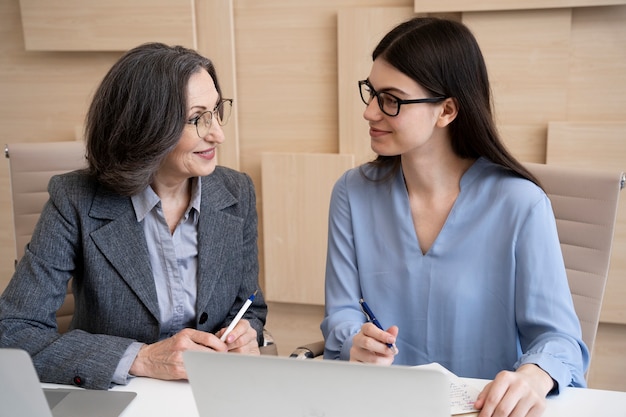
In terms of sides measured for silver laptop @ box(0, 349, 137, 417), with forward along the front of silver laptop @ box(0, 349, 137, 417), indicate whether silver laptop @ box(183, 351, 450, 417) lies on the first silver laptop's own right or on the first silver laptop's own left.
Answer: on the first silver laptop's own right

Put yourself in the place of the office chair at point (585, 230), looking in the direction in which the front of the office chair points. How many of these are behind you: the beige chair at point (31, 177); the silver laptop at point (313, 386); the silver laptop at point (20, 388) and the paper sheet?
0

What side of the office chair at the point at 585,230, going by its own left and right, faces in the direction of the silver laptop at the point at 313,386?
front

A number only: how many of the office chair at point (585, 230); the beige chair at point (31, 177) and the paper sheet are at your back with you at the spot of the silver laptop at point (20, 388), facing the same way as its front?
0

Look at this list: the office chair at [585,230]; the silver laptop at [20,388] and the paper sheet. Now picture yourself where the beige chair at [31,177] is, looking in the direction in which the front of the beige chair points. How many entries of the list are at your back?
0

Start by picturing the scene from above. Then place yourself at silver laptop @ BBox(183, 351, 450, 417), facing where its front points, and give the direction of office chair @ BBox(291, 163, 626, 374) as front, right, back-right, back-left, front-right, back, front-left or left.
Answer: front-right

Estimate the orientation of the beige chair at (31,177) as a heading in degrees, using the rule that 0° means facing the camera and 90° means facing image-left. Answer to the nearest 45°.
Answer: approximately 315°

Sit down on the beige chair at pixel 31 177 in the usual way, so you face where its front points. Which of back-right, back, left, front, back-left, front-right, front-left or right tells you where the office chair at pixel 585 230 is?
front

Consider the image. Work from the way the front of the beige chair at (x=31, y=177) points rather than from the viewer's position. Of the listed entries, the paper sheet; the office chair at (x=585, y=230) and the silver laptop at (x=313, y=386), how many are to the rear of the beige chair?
0

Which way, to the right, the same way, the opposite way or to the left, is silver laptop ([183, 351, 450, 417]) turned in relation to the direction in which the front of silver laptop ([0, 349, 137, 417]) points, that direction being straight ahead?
the same way

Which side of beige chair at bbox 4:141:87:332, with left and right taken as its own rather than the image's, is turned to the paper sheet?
front

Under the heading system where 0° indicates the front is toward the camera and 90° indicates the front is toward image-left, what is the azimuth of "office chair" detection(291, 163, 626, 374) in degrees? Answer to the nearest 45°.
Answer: approximately 45°

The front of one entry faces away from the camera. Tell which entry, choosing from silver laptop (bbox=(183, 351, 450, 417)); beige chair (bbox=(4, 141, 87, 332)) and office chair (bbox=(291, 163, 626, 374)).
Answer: the silver laptop

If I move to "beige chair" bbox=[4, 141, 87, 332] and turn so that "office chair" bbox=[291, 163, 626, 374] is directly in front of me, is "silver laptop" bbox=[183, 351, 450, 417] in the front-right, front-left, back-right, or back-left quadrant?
front-right

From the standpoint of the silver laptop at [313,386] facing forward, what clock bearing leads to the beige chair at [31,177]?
The beige chair is roughly at 11 o'clock from the silver laptop.

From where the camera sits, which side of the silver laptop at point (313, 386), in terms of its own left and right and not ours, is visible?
back

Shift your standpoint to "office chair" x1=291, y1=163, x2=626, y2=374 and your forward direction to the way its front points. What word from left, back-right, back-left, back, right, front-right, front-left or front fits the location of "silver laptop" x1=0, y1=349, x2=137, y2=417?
front

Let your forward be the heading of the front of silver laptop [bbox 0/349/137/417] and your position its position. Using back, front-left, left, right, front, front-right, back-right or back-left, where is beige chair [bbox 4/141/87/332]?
front-left
